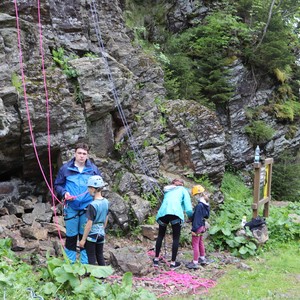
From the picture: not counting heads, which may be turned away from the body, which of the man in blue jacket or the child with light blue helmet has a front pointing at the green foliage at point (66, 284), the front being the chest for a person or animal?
the man in blue jacket

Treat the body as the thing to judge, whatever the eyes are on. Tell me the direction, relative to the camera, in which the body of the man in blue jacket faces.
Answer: toward the camera

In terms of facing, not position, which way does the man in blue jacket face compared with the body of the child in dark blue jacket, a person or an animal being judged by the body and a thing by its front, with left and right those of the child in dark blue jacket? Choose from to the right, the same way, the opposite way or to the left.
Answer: to the left

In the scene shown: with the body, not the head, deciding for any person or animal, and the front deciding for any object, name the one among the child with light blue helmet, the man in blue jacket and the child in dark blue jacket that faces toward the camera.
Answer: the man in blue jacket

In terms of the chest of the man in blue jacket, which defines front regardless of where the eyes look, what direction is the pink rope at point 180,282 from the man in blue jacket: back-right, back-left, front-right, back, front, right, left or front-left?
left

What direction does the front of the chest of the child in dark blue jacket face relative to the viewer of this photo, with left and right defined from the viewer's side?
facing to the left of the viewer
